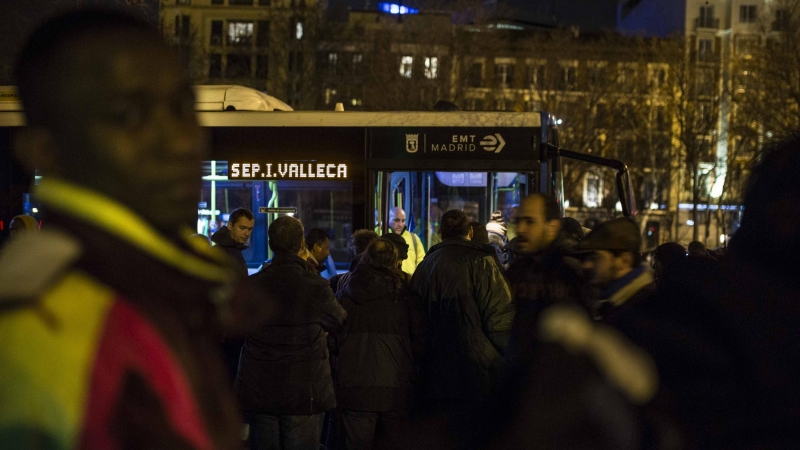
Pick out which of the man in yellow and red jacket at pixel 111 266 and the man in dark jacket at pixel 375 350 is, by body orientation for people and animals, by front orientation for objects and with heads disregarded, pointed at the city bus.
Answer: the man in dark jacket at pixel 375 350

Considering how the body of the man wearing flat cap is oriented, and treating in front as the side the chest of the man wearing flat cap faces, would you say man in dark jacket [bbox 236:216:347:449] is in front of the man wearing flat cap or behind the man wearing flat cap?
in front

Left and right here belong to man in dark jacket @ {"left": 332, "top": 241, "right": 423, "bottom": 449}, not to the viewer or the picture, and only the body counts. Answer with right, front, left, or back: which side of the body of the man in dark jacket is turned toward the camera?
back

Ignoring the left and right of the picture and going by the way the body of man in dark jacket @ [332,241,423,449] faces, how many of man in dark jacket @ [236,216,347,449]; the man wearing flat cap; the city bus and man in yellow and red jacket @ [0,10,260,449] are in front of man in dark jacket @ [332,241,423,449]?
1

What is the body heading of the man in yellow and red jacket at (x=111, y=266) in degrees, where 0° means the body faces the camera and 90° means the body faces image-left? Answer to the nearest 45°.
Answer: approximately 315°

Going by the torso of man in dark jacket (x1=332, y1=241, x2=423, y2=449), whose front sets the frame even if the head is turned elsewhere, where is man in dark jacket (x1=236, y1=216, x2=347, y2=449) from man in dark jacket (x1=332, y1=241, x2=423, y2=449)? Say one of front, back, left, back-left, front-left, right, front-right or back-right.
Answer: back-left

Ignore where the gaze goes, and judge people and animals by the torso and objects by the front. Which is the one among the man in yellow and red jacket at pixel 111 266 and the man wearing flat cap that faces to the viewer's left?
the man wearing flat cap

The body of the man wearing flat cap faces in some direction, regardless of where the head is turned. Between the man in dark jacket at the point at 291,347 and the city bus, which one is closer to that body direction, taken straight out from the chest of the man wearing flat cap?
the man in dark jacket

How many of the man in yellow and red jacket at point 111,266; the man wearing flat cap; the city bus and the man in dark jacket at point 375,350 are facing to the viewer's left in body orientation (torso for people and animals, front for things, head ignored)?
1

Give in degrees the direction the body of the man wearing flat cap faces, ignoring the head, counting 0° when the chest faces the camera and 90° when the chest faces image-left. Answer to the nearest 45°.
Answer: approximately 90°

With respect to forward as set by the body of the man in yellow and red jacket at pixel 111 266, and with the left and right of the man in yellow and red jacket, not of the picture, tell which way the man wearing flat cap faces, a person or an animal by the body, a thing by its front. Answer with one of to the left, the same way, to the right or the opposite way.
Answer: the opposite way
